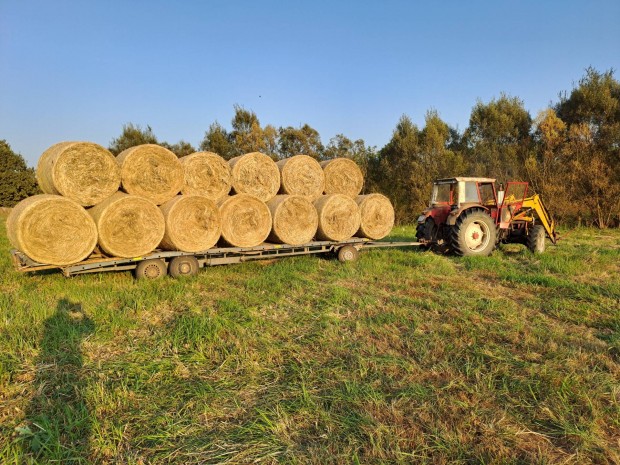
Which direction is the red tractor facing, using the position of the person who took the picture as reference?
facing away from the viewer and to the right of the viewer

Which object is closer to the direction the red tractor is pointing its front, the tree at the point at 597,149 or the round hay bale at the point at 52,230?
the tree

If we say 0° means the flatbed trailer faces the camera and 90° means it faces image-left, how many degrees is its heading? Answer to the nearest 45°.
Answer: approximately 225°

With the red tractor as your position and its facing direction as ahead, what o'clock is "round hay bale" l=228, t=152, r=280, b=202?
The round hay bale is roughly at 6 o'clock from the red tractor.

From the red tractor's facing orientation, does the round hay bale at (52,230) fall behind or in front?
behind

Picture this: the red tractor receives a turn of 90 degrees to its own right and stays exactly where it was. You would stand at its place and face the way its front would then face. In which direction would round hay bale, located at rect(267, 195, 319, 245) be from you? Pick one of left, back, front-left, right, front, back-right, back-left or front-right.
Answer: right

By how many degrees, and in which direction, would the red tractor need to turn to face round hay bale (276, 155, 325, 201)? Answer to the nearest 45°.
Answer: approximately 180°

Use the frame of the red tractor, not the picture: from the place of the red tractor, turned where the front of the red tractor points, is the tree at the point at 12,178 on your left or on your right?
on your left

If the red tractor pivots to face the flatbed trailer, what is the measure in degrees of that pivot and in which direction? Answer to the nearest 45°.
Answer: approximately 180°

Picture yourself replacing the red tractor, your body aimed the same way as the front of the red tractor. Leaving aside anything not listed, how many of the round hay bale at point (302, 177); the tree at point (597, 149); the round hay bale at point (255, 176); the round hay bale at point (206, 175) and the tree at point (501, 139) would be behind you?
3

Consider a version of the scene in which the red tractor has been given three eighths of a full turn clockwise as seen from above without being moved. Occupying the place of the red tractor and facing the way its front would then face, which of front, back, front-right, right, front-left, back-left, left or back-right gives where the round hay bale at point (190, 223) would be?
front-right
